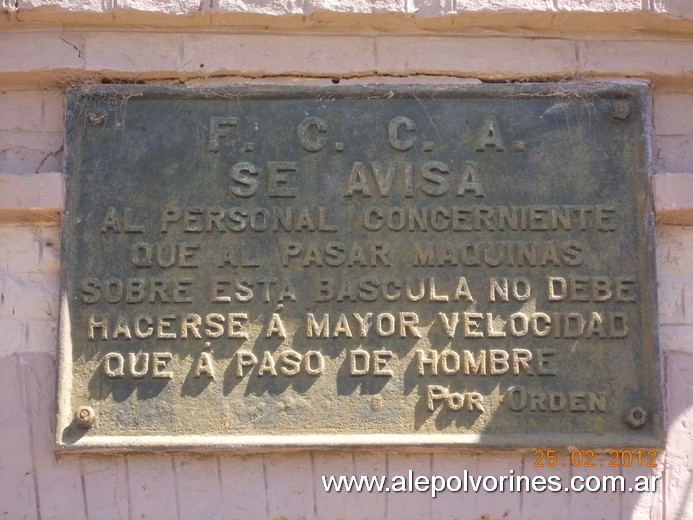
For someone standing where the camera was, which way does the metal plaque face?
facing the viewer
